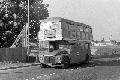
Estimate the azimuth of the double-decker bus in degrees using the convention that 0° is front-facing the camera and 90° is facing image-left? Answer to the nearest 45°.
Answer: approximately 45°

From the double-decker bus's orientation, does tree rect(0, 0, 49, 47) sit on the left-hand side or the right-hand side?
on its right
